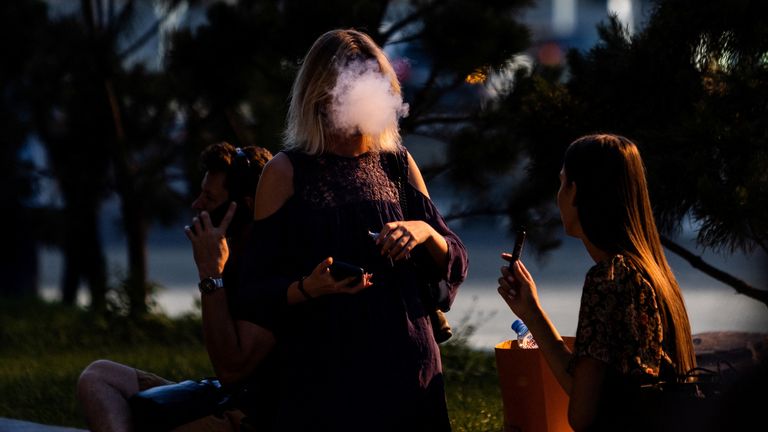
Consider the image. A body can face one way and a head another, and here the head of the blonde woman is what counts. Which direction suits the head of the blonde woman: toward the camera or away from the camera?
toward the camera

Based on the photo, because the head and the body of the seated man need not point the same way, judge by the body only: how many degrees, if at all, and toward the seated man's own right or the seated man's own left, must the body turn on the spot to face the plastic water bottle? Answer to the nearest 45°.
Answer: approximately 135° to the seated man's own left

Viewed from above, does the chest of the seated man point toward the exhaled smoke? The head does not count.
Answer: no

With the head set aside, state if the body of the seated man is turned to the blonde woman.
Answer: no

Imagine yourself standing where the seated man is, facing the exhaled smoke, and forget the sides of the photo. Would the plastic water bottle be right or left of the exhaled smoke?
left

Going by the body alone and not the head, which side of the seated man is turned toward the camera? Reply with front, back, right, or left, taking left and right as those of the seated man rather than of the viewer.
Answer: left

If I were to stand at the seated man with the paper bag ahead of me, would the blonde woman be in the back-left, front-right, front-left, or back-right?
front-right

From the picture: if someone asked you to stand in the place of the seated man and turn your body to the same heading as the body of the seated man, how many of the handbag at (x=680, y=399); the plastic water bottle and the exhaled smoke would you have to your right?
0

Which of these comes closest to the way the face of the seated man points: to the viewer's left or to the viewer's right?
to the viewer's left

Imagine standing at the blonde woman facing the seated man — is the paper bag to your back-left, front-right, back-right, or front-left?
back-right
